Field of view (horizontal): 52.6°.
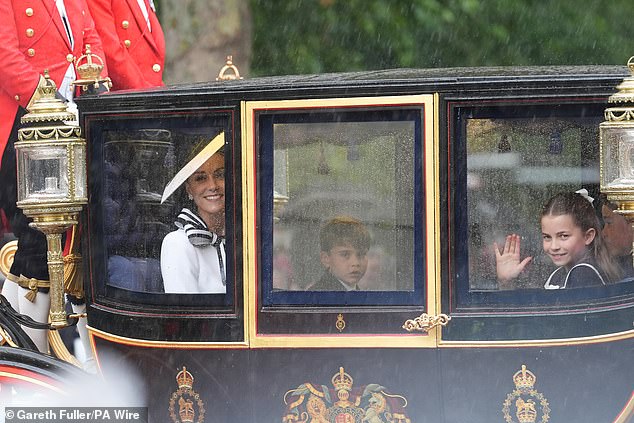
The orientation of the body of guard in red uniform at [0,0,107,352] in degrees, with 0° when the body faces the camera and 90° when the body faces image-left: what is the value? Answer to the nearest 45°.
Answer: approximately 315°

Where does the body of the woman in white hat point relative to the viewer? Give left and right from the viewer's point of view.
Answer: facing the viewer and to the right of the viewer

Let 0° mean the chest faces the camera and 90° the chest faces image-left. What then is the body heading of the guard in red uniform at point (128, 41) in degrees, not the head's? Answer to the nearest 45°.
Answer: approximately 315°

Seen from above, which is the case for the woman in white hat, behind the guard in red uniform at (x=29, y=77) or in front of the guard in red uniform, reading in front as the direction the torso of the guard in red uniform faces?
in front

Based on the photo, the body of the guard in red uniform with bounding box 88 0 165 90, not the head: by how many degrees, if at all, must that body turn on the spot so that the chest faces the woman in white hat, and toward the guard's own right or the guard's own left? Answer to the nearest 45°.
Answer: approximately 45° to the guard's own right

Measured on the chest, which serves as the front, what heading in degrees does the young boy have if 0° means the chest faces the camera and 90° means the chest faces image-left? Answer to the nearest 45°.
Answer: approximately 315°

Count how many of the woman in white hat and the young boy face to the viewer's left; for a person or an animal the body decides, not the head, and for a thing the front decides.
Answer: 0

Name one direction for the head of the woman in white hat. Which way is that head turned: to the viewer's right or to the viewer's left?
to the viewer's right

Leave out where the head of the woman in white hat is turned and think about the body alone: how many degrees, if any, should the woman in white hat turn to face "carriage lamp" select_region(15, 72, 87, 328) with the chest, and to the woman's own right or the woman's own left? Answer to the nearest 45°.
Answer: approximately 135° to the woman's own right

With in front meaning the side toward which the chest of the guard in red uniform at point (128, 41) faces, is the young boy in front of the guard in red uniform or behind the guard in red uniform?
in front

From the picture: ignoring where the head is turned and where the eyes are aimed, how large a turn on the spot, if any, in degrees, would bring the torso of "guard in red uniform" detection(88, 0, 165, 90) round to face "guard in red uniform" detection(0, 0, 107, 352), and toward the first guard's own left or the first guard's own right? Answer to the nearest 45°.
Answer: approximately 90° to the first guard's own right
